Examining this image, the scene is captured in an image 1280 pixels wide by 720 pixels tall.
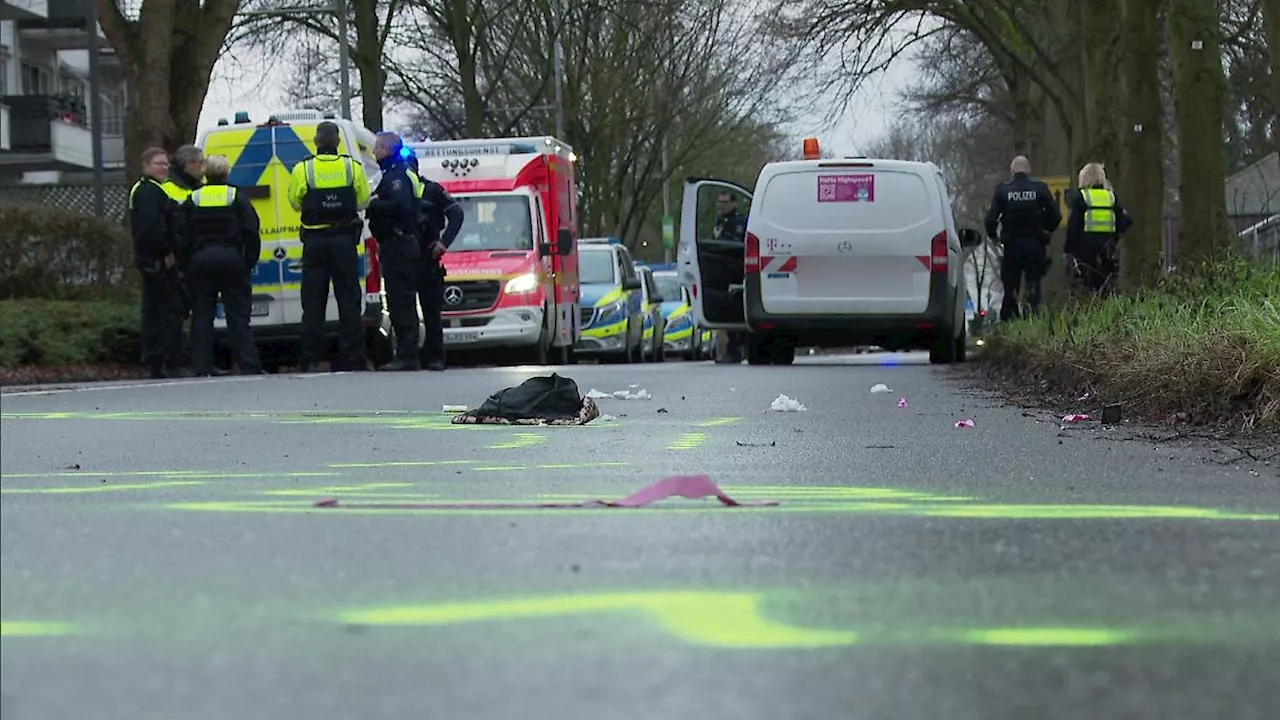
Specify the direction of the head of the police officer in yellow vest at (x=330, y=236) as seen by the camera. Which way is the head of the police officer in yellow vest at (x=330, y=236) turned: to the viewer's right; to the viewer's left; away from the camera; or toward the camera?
away from the camera

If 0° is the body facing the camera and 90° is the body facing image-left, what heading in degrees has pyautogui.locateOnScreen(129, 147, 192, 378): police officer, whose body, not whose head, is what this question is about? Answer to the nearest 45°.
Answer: approximately 270°

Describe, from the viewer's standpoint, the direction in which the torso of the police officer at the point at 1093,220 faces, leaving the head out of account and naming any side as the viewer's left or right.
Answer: facing away from the viewer

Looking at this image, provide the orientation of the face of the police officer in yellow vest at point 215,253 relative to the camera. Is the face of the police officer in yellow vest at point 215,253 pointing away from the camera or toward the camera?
away from the camera

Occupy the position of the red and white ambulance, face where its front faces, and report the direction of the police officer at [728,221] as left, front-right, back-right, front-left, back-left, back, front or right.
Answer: front-left

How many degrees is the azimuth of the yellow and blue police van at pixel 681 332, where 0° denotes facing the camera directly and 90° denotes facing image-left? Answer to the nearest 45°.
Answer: approximately 45°

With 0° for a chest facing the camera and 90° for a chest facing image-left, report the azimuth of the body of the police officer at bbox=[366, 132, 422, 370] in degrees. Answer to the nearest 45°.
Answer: approximately 90°

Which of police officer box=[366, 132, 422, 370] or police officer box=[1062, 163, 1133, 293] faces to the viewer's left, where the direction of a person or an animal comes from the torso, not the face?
police officer box=[366, 132, 422, 370]

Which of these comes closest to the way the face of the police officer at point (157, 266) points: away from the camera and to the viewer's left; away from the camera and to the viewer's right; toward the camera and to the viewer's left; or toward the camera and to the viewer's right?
toward the camera and to the viewer's right

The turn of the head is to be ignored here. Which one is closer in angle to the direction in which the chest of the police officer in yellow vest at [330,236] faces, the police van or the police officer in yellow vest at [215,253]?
the police van
